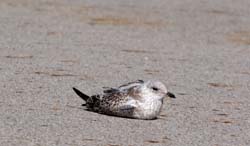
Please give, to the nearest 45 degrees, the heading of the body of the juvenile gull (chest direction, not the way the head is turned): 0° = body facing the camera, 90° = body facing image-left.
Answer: approximately 270°
